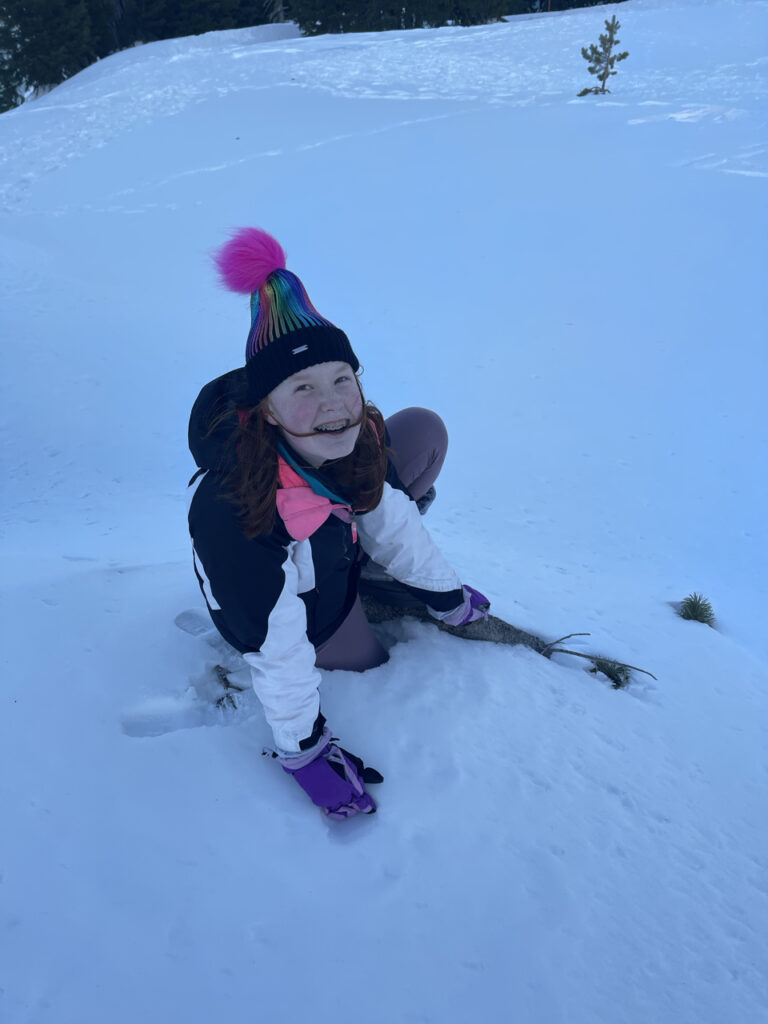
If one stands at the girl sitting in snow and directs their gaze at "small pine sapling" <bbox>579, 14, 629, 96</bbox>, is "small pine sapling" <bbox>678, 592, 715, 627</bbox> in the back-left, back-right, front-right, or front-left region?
front-right

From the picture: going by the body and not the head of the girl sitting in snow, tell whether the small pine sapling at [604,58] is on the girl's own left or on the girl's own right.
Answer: on the girl's own left

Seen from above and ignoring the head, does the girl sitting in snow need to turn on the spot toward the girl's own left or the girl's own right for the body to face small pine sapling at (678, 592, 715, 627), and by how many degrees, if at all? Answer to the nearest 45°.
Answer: approximately 90° to the girl's own left

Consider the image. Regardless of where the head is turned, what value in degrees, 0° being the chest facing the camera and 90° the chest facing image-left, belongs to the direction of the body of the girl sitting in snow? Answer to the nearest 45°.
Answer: approximately 315°

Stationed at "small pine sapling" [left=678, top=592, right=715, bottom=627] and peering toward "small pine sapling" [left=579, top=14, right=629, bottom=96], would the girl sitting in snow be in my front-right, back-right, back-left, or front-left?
back-left

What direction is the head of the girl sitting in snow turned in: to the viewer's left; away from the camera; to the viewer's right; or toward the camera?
toward the camera

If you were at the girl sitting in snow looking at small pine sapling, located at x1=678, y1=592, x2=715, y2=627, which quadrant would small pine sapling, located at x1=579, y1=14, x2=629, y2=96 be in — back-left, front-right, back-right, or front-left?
front-left
